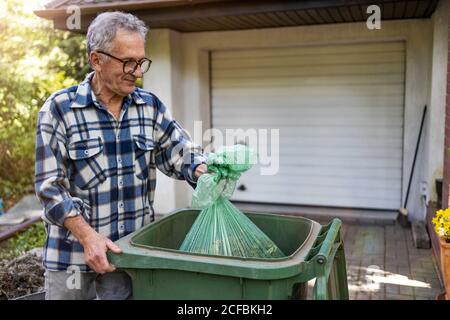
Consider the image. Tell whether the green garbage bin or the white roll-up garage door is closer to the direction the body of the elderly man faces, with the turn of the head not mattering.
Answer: the green garbage bin

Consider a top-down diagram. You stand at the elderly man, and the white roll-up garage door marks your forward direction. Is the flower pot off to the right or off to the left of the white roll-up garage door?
right

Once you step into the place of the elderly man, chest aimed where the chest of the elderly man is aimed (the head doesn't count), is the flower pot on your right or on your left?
on your left

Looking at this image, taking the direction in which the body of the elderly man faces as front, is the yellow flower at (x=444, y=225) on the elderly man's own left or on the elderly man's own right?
on the elderly man's own left

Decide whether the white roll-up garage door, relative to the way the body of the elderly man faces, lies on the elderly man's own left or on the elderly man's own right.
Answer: on the elderly man's own left

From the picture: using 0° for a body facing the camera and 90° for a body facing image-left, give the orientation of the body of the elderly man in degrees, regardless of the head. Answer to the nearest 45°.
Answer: approximately 315°

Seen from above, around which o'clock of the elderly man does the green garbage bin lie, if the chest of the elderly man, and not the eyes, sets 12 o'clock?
The green garbage bin is roughly at 12 o'clock from the elderly man.
